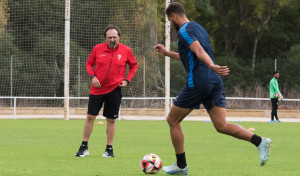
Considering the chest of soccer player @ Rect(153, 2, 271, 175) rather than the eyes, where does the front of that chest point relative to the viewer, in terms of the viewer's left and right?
facing away from the viewer and to the left of the viewer

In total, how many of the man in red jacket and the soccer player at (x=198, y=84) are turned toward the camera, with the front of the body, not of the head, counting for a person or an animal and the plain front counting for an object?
1

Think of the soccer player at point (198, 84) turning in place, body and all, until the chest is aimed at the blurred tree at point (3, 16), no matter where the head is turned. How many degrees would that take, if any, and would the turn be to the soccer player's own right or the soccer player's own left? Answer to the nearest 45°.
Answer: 0° — they already face it
